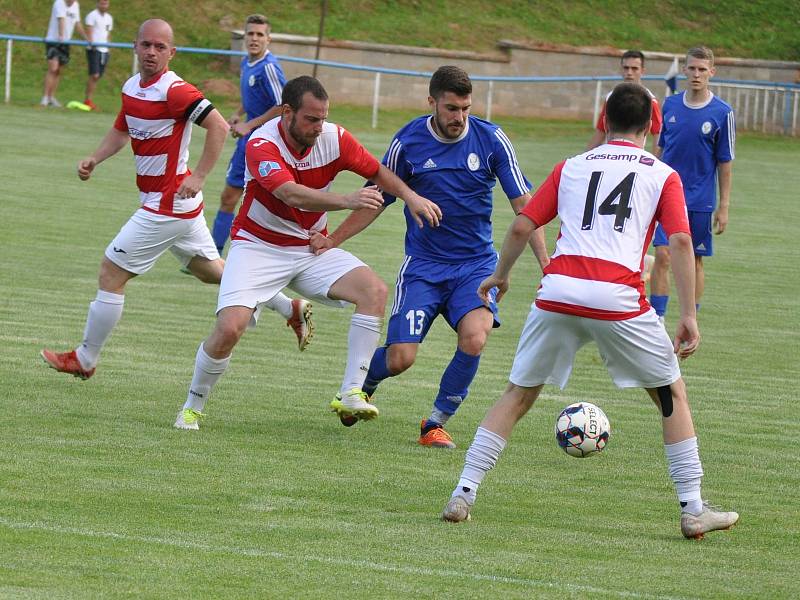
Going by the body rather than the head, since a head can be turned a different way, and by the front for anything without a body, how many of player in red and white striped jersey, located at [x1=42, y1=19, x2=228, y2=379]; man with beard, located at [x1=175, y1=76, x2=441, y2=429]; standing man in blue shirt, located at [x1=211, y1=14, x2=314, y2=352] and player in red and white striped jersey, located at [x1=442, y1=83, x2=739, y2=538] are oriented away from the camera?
1

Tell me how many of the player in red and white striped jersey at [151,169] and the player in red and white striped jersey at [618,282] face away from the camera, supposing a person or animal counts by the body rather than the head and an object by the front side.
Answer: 1

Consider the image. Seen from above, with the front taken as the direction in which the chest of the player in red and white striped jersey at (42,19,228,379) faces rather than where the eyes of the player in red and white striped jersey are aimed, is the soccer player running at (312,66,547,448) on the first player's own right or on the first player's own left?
on the first player's own left

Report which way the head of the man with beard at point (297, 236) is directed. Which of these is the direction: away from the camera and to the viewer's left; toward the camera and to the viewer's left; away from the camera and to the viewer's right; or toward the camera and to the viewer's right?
toward the camera and to the viewer's right

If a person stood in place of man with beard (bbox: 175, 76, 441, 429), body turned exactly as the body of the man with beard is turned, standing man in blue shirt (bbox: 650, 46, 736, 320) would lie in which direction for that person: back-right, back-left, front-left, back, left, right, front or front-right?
left

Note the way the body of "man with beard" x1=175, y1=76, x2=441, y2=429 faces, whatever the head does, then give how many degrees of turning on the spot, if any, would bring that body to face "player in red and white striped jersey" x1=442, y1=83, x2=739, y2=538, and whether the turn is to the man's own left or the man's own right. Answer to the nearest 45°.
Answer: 0° — they already face them

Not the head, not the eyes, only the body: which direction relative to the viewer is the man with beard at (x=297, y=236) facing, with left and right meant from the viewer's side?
facing the viewer and to the right of the viewer

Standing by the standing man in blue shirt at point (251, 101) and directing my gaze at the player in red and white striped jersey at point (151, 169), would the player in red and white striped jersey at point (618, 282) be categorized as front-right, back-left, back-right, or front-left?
front-left

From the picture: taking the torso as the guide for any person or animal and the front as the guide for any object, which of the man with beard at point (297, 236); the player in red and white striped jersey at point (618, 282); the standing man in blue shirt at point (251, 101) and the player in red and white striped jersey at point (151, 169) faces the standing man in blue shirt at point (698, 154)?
the player in red and white striped jersey at point (618, 282)

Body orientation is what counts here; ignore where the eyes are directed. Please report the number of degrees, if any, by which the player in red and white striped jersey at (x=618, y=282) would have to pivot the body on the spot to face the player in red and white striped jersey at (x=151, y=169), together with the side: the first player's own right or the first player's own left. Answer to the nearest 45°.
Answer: approximately 45° to the first player's own left

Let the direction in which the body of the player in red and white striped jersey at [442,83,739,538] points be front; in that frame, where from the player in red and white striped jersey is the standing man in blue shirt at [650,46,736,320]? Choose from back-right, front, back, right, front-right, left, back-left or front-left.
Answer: front

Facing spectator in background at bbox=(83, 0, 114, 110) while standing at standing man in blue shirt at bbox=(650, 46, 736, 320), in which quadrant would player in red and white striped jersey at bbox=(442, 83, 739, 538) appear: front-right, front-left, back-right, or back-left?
back-left

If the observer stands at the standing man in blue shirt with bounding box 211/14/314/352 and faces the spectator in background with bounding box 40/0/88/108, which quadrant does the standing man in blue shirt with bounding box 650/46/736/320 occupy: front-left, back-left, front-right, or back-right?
back-right

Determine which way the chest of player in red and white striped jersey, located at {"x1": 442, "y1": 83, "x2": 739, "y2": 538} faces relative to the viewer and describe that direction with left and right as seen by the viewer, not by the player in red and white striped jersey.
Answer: facing away from the viewer

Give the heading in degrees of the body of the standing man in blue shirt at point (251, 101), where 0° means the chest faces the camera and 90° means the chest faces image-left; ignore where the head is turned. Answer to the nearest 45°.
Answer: approximately 45°
